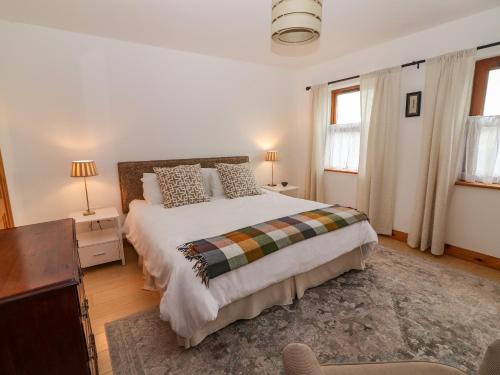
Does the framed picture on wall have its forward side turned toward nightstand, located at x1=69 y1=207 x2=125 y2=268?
yes

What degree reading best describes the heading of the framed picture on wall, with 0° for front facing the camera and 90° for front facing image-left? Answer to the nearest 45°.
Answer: approximately 45°

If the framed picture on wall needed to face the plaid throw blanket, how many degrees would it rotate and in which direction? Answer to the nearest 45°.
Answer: approximately 45° to its left

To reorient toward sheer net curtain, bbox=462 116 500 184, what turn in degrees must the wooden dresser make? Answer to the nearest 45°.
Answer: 0° — it already faces it

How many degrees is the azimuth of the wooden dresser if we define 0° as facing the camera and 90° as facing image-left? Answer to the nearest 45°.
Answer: approximately 270°

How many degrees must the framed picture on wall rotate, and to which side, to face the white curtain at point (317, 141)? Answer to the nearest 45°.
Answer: approximately 45° to its right

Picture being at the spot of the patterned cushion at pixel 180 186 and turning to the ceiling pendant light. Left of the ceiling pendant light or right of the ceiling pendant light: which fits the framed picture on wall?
left

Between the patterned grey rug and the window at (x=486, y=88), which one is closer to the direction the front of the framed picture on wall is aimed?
the patterned grey rug

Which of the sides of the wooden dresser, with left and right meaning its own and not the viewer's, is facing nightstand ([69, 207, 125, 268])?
left

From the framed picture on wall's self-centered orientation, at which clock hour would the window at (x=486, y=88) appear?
The window is roughly at 8 o'clock from the framed picture on wall.

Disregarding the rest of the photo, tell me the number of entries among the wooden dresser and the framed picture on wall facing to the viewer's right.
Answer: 1

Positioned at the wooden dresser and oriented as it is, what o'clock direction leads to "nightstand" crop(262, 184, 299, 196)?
The nightstand is roughly at 11 o'clock from the wooden dresser.
